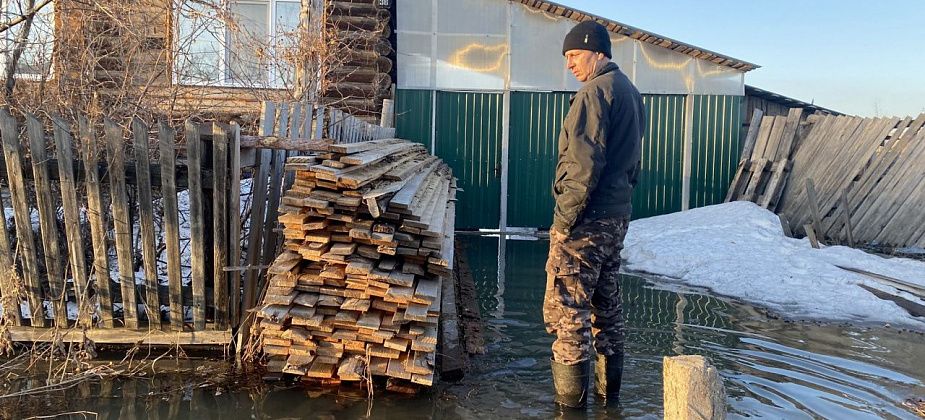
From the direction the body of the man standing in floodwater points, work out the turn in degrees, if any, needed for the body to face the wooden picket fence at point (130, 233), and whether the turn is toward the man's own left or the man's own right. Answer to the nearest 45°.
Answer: approximately 45° to the man's own left

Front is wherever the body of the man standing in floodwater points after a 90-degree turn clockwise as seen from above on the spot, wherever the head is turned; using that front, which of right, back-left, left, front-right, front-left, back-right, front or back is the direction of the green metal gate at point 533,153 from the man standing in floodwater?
front-left

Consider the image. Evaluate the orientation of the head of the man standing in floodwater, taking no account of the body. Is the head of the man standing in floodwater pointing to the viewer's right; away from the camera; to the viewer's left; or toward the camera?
to the viewer's left

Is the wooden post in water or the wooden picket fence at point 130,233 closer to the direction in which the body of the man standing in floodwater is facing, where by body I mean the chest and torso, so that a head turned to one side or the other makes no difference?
the wooden picket fence

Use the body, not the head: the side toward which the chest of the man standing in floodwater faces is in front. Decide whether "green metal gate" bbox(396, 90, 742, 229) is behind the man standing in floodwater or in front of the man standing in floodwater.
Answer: in front

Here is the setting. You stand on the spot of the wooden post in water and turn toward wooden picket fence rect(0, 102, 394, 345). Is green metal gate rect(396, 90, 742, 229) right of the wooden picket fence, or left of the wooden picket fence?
right

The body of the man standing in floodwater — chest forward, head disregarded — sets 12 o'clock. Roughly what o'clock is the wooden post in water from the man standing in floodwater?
The wooden post in water is roughly at 7 o'clock from the man standing in floodwater.

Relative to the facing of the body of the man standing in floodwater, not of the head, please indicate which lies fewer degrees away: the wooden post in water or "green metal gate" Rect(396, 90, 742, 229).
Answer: the green metal gate

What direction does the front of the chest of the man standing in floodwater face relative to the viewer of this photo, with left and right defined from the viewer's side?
facing away from the viewer and to the left of the viewer
